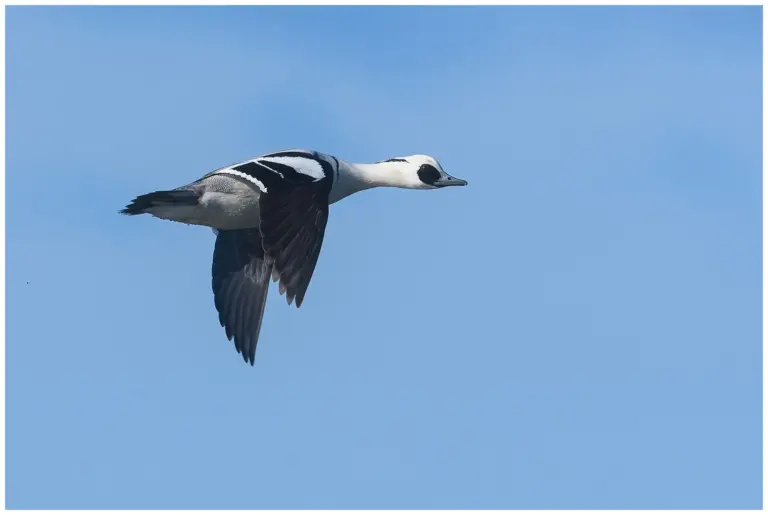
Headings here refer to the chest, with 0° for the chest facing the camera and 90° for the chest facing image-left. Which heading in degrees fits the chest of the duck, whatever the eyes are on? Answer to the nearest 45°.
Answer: approximately 270°
